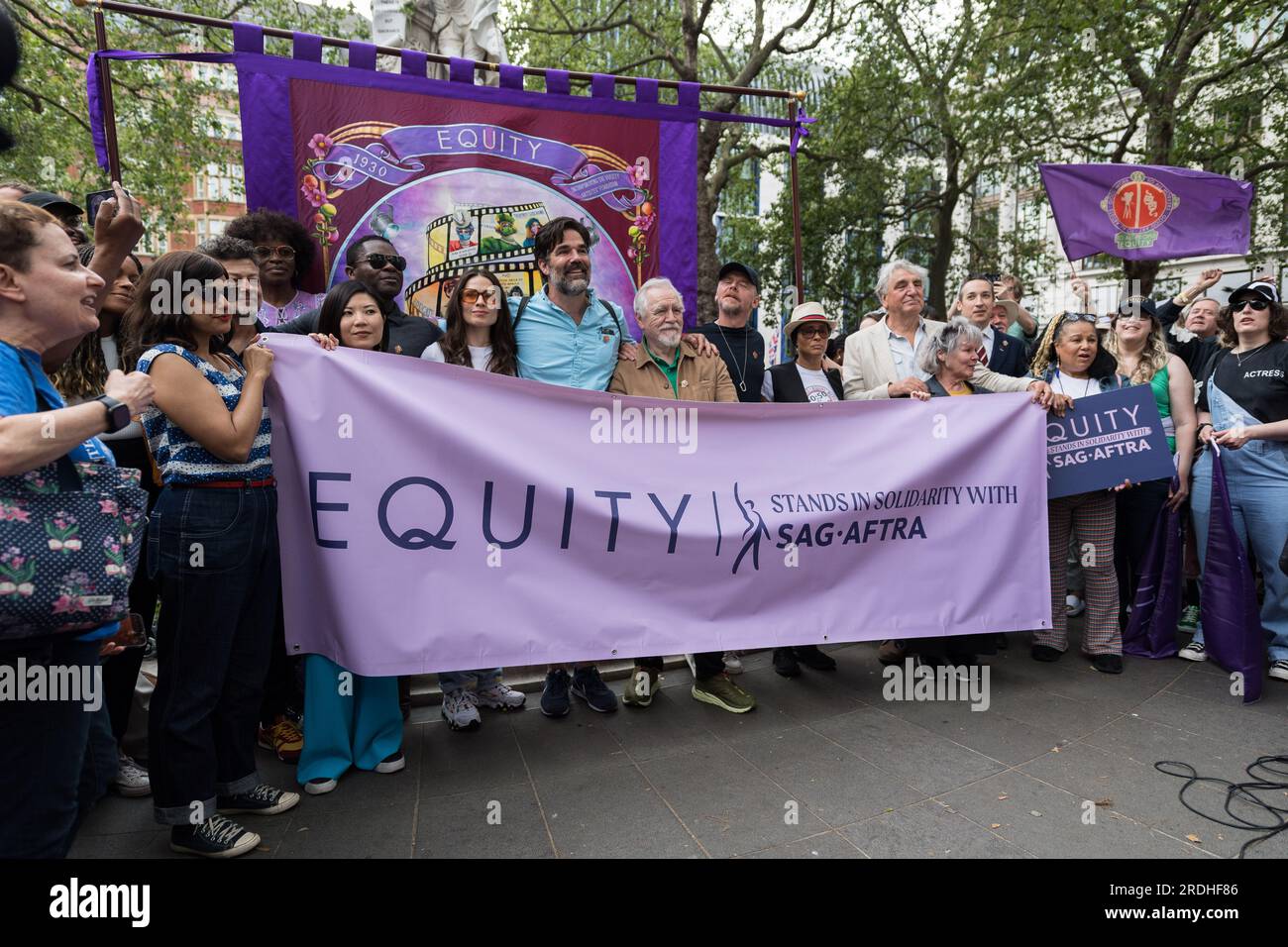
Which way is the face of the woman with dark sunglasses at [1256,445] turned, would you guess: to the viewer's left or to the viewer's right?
to the viewer's left

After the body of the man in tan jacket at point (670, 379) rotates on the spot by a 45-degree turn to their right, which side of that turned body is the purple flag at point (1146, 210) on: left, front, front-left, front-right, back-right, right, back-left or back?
back

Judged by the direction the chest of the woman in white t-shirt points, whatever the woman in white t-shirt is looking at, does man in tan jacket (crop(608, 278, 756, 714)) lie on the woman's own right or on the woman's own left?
on the woman's own left

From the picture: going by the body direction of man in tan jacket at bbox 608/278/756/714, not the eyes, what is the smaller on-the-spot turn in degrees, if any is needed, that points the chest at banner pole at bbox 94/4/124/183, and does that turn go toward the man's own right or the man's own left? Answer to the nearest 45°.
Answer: approximately 90° to the man's own right

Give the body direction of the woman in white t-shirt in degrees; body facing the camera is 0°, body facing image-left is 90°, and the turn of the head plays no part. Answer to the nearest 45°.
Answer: approximately 0°

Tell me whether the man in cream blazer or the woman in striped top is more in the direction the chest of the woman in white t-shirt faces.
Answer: the woman in striped top

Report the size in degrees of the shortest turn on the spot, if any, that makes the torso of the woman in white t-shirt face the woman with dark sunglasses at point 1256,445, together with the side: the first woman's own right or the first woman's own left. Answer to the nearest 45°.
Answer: approximately 90° to the first woman's own left

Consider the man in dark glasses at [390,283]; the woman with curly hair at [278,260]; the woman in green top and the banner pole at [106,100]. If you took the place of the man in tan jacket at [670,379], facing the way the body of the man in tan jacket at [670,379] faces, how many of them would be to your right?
3
